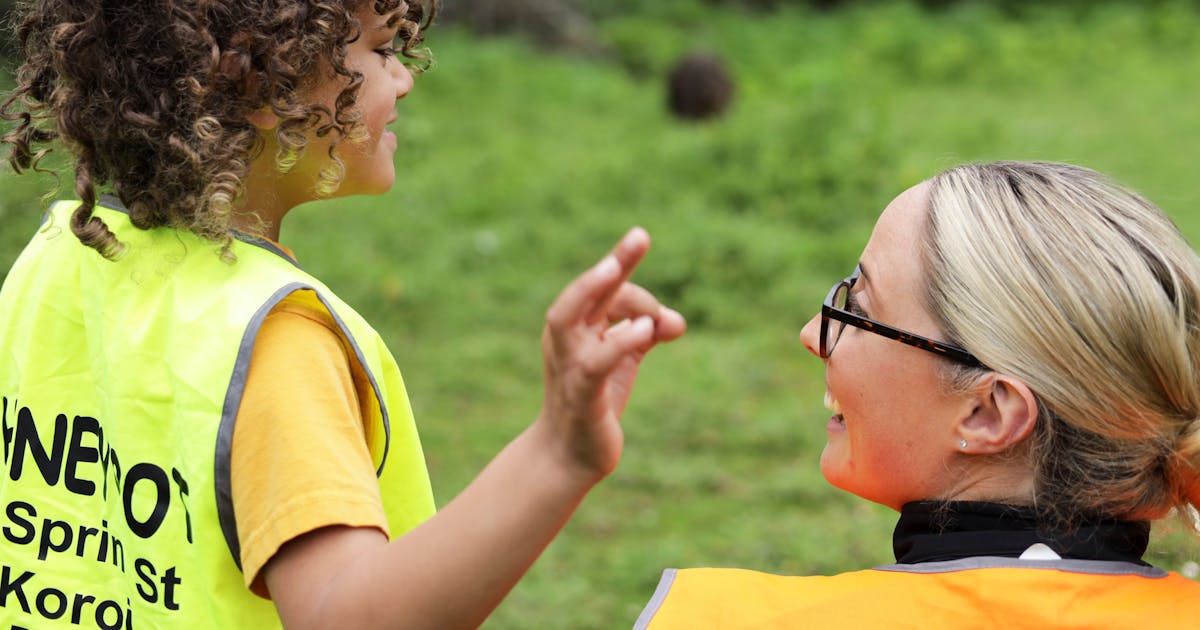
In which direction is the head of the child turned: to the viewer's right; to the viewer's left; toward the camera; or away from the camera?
to the viewer's right

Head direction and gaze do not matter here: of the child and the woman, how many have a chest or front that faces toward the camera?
0

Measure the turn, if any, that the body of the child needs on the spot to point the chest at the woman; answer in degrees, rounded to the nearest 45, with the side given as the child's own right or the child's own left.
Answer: approximately 45° to the child's own right

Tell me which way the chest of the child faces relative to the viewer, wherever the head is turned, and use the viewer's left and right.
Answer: facing away from the viewer and to the right of the viewer

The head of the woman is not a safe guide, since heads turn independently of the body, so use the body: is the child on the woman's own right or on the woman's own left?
on the woman's own left

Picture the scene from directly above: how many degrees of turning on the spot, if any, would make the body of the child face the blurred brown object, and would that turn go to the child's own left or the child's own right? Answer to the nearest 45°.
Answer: approximately 45° to the child's own left

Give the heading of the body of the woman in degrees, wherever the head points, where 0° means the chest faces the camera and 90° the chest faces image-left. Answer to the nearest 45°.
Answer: approximately 135°

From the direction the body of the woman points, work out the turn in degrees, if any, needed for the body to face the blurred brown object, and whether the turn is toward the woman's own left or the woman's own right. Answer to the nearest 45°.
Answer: approximately 45° to the woman's own right
